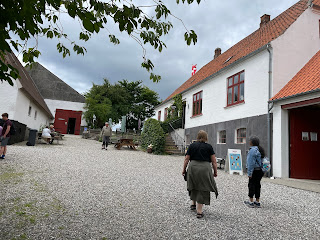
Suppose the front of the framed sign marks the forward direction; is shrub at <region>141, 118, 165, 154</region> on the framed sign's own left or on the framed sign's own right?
on the framed sign's own right

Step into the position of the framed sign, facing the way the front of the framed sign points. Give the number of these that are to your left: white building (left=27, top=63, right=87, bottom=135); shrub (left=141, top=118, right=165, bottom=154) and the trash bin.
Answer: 0

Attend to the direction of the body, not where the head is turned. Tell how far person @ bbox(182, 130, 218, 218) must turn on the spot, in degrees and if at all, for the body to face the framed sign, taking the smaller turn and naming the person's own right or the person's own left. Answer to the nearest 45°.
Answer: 0° — they already face it

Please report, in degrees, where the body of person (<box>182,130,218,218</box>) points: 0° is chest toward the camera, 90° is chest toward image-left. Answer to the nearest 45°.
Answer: approximately 180°

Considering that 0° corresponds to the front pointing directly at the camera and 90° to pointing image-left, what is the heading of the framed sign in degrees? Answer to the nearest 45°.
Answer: approximately 0°

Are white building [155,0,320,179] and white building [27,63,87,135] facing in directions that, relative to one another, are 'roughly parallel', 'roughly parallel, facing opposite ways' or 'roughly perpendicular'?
roughly perpendicular

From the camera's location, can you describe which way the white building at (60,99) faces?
facing the viewer

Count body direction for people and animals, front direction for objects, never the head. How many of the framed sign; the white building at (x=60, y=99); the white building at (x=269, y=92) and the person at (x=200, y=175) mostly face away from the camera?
1

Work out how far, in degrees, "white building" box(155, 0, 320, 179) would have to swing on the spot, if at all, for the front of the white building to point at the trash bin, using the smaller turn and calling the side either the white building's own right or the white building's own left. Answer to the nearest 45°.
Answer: approximately 45° to the white building's own right

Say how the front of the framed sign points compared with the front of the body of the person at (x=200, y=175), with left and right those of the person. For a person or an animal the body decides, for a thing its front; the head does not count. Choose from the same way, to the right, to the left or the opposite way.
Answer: the opposite way

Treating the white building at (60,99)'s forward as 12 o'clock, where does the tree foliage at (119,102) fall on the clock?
The tree foliage is roughly at 9 o'clock from the white building.

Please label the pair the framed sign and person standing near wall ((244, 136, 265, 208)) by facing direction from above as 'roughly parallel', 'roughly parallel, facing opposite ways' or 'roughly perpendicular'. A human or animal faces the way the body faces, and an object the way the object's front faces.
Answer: roughly perpendicular

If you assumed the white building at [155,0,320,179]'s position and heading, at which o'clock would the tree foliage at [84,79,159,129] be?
The tree foliage is roughly at 3 o'clock from the white building.

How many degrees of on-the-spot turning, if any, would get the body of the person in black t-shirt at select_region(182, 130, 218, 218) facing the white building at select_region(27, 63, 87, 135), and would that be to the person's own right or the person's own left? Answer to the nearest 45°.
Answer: approximately 45° to the person's own left
